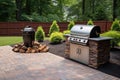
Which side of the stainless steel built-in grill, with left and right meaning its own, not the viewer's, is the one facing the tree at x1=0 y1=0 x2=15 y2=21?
right

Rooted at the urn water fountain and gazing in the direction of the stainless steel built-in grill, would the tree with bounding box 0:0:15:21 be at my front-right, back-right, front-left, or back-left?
back-left

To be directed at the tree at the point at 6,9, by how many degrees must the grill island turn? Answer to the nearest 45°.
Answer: approximately 90° to its right

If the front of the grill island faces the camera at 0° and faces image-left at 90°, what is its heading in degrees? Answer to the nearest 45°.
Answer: approximately 45°

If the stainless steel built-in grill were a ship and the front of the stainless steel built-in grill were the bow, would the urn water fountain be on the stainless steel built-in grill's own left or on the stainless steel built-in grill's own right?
on the stainless steel built-in grill's own right

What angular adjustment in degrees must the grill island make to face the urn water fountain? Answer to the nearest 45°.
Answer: approximately 90° to its right

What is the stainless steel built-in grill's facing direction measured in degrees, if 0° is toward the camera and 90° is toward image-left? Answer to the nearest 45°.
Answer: approximately 45°
